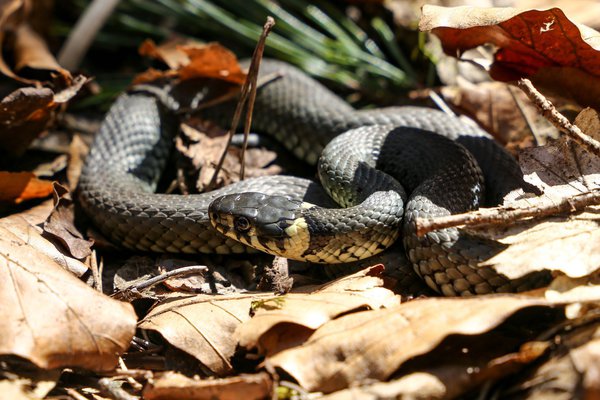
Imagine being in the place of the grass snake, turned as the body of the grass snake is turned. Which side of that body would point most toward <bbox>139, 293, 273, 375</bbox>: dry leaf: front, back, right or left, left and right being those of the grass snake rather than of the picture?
left

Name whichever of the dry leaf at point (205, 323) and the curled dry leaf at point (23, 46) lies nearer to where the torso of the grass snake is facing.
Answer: the curled dry leaf

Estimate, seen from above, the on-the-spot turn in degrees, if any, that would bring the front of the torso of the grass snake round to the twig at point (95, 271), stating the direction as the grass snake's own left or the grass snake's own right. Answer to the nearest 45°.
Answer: approximately 45° to the grass snake's own left

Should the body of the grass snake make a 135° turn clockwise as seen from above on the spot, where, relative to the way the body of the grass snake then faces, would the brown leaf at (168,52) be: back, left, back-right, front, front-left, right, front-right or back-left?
left

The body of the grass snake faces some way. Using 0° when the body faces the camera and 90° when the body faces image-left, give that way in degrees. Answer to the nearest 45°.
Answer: approximately 90°

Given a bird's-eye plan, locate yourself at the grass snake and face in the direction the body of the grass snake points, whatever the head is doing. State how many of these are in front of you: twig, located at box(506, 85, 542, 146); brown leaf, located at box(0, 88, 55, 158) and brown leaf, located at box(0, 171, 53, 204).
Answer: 2

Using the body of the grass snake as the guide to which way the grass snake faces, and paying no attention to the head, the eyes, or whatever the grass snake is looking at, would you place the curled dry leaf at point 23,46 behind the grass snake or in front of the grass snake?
in front

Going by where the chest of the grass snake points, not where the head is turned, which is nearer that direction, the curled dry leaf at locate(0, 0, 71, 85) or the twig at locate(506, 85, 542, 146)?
the curled dry leaf

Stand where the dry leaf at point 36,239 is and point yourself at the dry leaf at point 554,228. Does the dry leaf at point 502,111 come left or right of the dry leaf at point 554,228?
left
